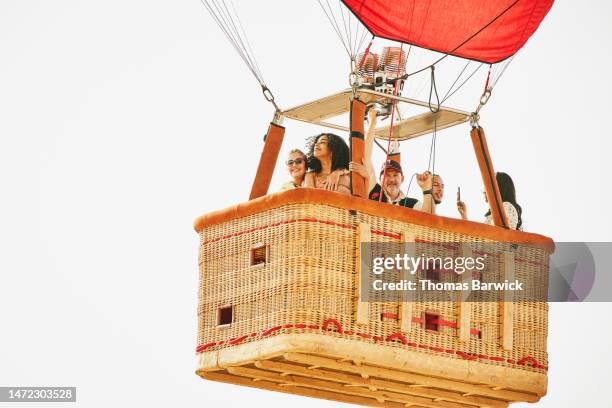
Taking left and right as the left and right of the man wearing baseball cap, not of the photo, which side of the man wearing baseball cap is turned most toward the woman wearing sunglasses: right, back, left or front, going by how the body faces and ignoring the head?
right

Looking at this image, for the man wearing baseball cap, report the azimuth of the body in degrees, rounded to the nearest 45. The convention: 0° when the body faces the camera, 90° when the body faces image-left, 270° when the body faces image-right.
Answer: approximately 0°

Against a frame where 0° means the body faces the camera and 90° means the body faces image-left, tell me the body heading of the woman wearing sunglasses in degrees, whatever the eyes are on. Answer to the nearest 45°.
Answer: approximately 45°

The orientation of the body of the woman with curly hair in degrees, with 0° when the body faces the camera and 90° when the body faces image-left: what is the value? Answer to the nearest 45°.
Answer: approximately 45°
